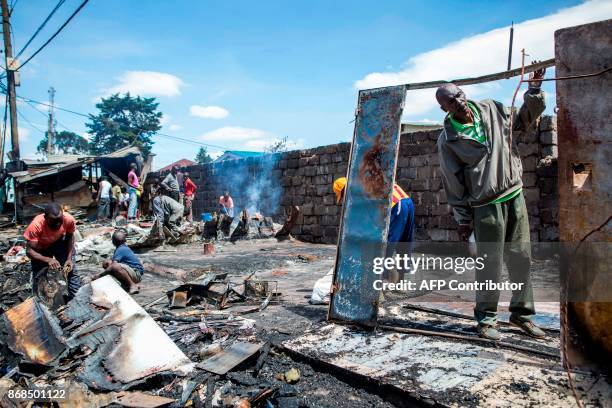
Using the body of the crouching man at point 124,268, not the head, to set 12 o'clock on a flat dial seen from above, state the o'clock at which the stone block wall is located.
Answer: The stone block wall is roughly at 5 o'clock from the crouching man.

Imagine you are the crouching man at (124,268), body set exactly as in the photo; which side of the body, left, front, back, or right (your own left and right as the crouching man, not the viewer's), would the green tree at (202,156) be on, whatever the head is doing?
right

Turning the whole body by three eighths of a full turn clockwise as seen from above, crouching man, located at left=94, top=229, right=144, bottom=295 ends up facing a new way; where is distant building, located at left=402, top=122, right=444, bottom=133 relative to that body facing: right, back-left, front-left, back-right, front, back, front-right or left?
front-right

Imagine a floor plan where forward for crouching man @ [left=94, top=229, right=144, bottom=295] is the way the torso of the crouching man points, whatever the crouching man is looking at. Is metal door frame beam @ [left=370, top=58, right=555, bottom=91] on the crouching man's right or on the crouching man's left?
on the crouching man's left

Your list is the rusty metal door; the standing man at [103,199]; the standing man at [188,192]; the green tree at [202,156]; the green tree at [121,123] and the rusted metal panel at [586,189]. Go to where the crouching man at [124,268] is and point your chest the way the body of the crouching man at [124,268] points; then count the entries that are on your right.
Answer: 4

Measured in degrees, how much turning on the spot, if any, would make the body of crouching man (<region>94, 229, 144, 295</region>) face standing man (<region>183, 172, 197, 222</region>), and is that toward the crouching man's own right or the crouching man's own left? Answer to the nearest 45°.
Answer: approximately 90° to the crouching man's own right

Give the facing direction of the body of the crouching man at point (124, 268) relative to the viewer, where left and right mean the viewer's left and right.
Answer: facing to the left of the viewer

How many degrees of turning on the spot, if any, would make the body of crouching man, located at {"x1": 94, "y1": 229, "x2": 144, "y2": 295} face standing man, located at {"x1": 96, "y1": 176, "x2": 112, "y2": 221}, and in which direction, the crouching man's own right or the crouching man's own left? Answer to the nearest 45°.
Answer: approximately 90° to the crouching man's own right

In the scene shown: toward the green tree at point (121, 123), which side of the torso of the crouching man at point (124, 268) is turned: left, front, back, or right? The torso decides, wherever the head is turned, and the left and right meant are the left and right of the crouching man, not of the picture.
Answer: right

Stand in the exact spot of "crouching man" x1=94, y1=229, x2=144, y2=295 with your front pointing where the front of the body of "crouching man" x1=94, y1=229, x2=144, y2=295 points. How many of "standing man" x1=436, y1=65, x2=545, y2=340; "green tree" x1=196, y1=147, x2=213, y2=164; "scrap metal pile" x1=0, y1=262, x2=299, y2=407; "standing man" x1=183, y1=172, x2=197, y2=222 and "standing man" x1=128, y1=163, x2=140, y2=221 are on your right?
3

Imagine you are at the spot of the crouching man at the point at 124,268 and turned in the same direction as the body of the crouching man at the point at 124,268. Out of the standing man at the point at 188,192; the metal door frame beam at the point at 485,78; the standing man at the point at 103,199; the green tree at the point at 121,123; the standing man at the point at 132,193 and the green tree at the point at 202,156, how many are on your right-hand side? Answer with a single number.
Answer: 5
